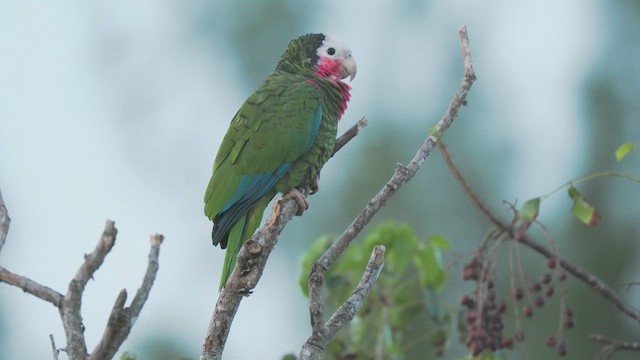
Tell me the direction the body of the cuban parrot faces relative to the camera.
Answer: to the viewer's right

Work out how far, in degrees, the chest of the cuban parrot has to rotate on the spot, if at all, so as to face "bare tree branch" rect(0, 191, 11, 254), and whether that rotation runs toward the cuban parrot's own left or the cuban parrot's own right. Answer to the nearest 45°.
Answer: approximately 135° to the cuban parrot's own right
